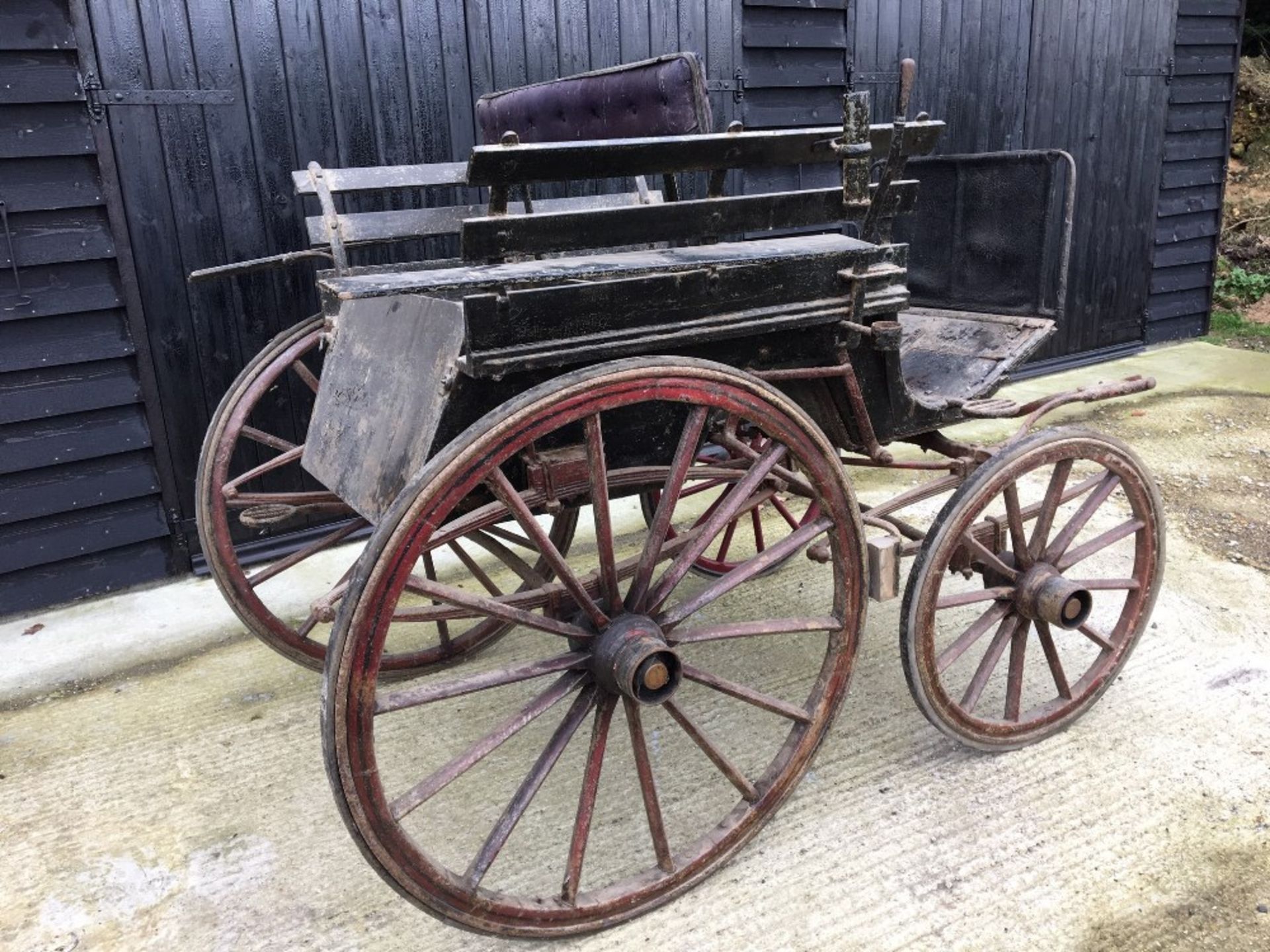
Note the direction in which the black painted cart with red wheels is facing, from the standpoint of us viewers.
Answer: facing away from the viewer and to the right of the viewer
